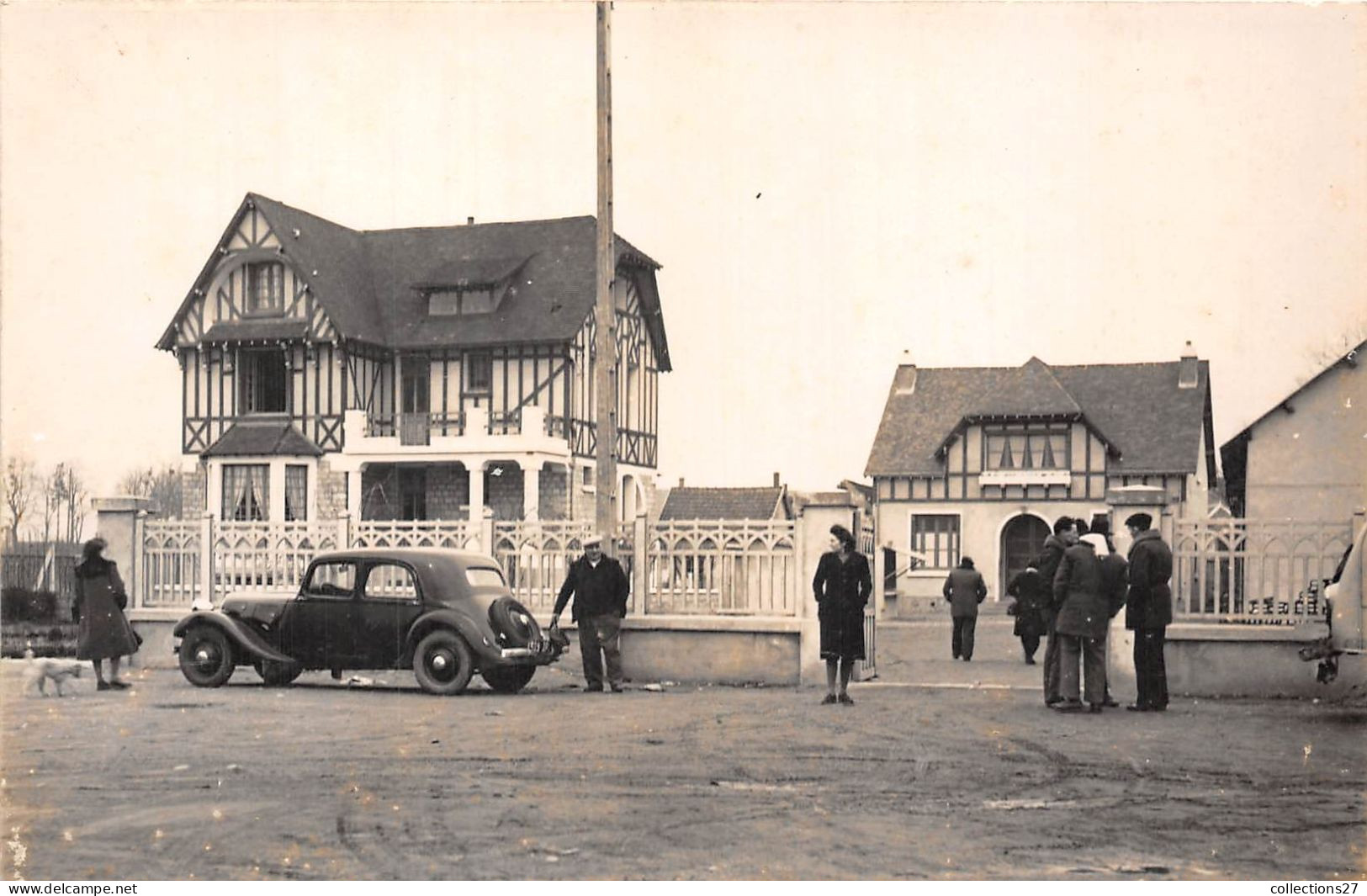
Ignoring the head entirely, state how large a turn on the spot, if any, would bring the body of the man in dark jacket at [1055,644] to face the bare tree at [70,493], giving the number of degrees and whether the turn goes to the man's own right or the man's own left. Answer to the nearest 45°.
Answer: approximately 135° to the man's own left

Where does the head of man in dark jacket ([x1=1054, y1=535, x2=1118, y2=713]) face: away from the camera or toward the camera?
away from the camera

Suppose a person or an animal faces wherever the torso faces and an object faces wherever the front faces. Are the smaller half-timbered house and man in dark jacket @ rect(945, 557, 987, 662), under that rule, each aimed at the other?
yes

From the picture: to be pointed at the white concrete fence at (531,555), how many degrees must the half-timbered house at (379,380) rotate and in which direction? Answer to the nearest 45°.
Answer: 0° — it already faces it

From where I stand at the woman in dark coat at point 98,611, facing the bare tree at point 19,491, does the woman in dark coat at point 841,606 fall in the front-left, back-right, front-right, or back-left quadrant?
back-right

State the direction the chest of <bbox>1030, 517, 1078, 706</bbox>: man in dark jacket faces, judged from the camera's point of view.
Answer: to the viewer's right

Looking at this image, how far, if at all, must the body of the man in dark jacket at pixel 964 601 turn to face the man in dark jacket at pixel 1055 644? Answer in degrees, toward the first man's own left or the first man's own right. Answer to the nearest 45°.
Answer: approximately 180°

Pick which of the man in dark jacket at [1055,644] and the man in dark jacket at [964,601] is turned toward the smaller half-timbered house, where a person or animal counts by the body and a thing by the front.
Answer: the man in dark jacket at [964,601]

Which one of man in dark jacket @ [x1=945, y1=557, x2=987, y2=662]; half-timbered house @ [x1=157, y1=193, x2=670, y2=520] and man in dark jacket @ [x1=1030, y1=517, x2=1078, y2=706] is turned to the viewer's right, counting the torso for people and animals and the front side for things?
man in dark jacket @ [x1=1030, y1=517, x2=1078, y2=706]

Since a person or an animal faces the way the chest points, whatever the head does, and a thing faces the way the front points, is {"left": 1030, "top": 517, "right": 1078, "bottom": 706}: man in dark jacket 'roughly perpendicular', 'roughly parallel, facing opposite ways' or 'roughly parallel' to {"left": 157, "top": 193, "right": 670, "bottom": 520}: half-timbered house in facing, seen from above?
roughly perpendicular

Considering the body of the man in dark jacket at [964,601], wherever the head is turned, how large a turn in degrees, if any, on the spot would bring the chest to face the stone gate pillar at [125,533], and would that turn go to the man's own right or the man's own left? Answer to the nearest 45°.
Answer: approximately 135° to the man's own left

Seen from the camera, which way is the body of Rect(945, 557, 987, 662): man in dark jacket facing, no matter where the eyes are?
away from the camera

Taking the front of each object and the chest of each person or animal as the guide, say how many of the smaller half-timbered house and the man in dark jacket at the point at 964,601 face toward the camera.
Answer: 1
